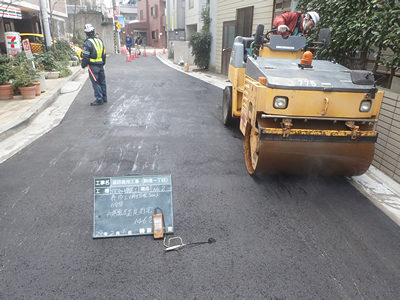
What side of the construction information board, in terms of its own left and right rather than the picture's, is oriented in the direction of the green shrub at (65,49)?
back

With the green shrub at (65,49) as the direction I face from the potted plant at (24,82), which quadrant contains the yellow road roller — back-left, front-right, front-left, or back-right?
back-right

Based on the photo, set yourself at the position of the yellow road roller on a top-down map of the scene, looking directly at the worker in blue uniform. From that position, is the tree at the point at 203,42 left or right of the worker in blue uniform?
right

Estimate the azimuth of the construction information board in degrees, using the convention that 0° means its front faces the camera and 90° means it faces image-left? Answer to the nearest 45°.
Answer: approximately 0°

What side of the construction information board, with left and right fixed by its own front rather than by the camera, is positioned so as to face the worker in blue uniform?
back

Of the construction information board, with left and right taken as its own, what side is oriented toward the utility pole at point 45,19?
back

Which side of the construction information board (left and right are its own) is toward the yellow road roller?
left
